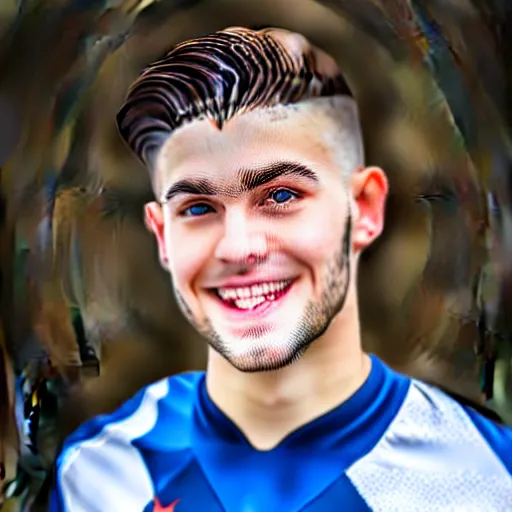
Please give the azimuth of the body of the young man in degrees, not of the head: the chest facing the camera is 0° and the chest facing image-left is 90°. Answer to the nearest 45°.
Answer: approximately 0°
